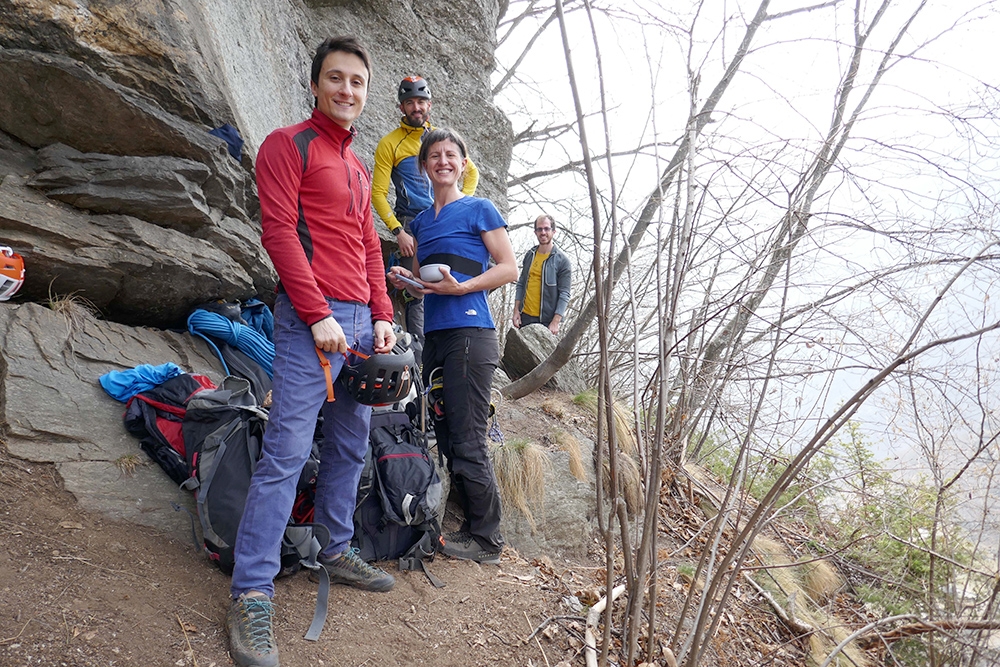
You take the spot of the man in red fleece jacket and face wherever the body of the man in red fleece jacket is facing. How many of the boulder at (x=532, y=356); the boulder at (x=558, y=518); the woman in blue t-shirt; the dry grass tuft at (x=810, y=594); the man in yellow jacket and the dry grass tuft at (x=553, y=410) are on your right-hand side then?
0

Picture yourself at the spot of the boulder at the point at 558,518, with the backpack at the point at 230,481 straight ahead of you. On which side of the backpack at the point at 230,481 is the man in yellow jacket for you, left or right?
right

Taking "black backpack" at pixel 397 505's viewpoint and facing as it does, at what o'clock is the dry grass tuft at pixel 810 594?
The dry grass tuft is roughly at 8 o'clock from the black backpack.

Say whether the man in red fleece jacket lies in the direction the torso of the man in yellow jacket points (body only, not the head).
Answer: yes

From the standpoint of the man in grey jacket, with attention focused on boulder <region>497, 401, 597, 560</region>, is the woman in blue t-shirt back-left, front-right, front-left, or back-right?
front-right

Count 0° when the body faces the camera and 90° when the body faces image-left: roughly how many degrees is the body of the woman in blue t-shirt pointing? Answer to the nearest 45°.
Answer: approximately 45°

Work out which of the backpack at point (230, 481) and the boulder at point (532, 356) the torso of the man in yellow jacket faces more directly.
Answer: the backpack

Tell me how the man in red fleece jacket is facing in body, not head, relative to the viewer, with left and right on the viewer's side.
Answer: facing the viewer and to the right of the viewer

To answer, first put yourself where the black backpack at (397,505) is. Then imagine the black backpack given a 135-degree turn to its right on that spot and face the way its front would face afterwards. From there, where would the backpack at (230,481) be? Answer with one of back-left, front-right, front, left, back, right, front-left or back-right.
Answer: left

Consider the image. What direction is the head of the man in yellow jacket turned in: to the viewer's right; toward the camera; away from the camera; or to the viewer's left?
toward the camera

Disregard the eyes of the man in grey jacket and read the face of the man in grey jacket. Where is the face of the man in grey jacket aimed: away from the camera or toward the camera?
toward the camera

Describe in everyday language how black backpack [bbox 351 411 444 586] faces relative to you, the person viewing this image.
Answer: facing the viewer

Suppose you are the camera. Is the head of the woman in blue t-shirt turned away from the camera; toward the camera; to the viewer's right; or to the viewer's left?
toward the camera

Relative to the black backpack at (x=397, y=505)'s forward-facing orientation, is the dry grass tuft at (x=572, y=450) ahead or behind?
behind

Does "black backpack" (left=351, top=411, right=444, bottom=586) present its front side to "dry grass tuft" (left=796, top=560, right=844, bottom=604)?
no

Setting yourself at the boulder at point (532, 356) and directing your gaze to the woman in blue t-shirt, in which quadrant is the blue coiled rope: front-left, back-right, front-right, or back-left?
front-right

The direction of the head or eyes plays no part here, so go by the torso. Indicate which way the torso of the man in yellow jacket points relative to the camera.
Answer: toward the camera

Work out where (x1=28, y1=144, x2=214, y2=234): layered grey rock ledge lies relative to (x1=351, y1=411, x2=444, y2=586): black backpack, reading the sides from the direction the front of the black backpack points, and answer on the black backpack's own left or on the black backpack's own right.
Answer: on the black backpack's own right

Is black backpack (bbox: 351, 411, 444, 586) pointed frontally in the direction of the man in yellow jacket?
no
